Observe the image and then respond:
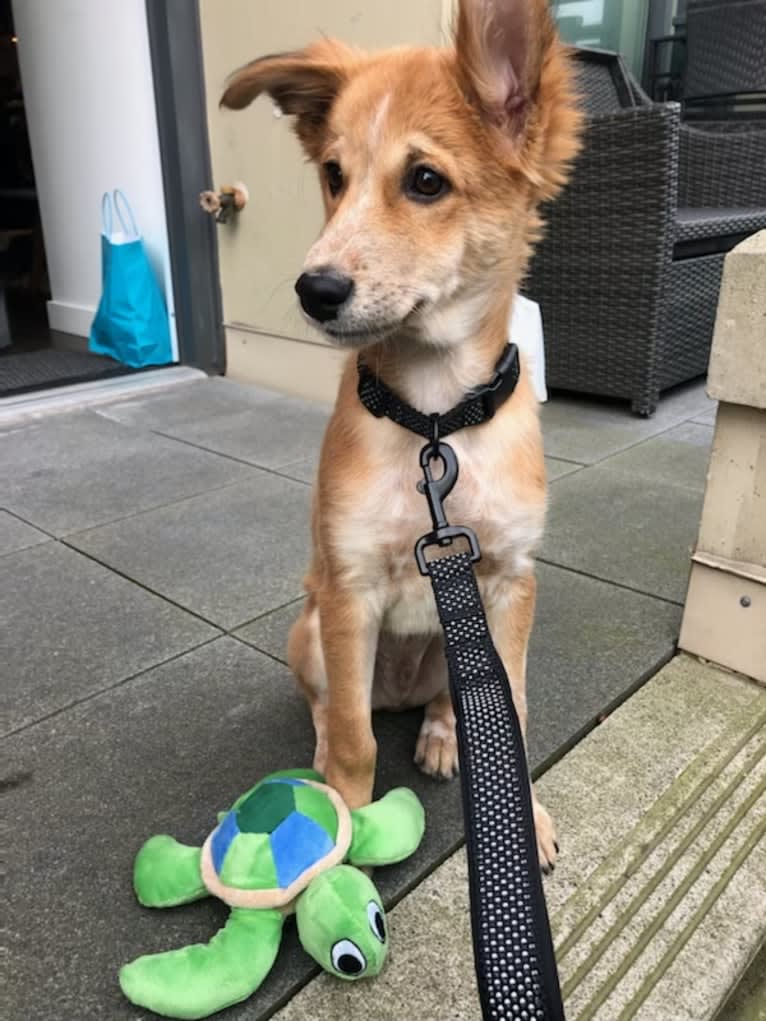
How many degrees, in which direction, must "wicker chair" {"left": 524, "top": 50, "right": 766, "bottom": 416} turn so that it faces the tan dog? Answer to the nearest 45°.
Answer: approximately 45° to its right

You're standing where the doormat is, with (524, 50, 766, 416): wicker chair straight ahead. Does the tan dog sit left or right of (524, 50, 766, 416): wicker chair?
right

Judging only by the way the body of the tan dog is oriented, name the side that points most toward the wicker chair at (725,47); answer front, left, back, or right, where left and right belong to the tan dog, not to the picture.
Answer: back

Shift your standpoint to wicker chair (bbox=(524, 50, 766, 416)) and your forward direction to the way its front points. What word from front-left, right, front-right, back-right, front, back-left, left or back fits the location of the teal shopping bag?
back-right

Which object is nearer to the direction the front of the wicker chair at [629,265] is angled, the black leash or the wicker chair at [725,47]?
the black leash

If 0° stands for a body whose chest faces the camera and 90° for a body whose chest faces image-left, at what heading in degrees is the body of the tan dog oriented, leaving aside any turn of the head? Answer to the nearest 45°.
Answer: approximately 0°

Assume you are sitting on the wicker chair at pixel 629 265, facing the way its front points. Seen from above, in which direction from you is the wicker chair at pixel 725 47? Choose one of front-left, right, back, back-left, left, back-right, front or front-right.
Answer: back-left

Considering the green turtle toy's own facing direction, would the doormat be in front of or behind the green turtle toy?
behind

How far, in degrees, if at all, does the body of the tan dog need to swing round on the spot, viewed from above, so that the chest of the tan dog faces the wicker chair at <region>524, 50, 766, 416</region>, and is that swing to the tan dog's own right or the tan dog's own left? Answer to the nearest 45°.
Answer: approximately 180°
